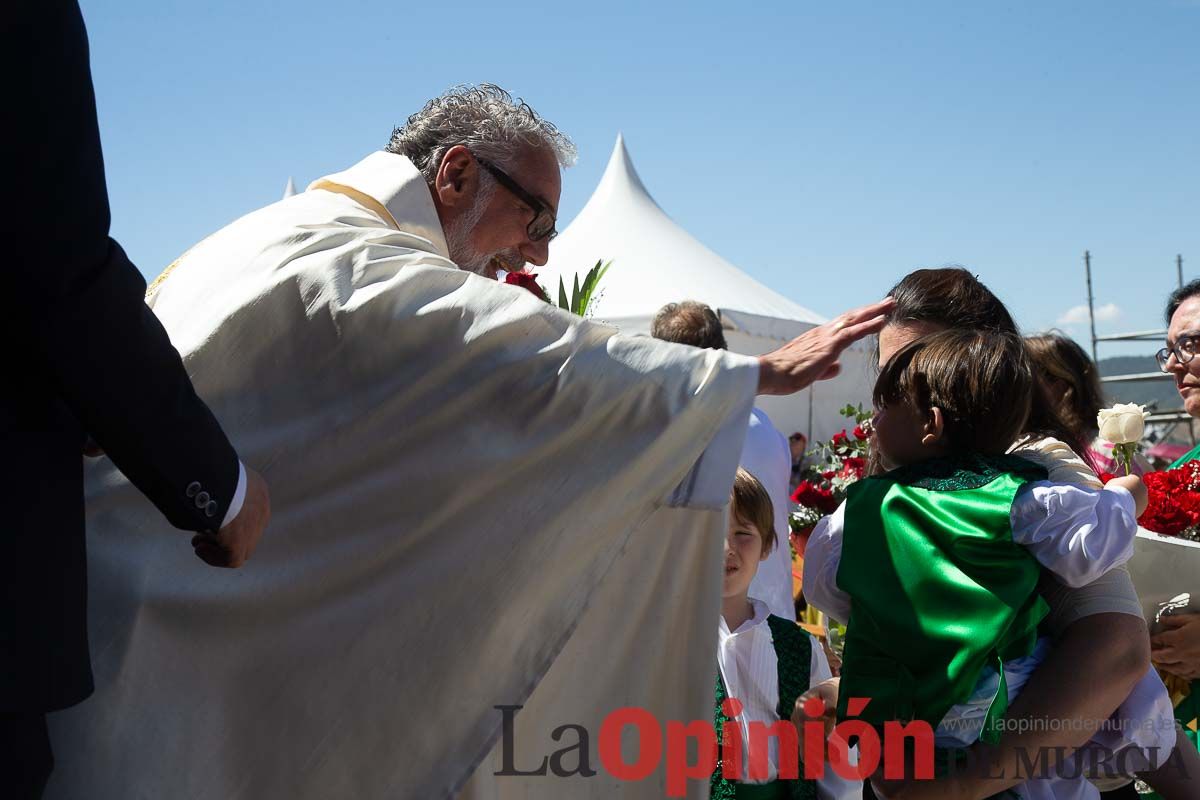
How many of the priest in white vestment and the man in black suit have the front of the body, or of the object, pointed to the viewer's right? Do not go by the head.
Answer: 2

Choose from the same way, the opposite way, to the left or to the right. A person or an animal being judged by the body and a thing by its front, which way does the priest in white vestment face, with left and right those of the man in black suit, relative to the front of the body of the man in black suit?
the same way

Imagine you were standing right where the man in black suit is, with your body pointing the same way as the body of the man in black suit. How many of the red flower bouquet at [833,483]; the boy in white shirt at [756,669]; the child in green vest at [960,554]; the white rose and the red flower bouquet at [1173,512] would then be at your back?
0

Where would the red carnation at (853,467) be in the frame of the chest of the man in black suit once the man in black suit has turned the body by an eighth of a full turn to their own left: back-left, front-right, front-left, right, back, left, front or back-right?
front

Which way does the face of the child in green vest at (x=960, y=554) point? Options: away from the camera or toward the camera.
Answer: away from the camera

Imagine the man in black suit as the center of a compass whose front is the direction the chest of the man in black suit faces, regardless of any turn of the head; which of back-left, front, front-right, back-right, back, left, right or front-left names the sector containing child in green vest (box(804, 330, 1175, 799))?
front

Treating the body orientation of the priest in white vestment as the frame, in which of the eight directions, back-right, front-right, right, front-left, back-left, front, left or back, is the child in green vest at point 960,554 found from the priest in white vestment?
front

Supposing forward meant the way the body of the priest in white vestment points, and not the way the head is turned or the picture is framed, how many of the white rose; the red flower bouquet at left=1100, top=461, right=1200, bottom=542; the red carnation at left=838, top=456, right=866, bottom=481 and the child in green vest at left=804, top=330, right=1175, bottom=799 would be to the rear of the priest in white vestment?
0

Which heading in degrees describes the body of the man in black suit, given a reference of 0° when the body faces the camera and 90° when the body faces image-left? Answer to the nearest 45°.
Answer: approximately 270°

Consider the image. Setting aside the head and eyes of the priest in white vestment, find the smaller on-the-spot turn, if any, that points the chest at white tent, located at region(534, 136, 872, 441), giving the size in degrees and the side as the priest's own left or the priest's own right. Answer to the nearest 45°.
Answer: approximately 90° to the priest's own left

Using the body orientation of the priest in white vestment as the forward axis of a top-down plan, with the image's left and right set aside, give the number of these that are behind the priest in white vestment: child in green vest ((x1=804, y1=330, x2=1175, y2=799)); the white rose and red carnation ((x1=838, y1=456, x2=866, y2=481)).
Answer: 0

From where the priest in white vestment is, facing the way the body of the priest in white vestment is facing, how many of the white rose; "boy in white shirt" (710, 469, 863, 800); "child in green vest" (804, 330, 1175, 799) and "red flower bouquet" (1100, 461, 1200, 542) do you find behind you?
0

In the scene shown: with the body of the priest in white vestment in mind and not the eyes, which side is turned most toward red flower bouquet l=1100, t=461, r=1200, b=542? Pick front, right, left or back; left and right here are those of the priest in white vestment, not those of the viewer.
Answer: front

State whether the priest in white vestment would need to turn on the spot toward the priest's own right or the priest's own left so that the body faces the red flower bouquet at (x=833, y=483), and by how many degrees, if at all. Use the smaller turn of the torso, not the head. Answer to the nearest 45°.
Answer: approximately 45° to the priest's own left

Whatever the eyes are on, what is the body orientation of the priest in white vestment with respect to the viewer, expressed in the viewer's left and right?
facing to the right of the viewer
